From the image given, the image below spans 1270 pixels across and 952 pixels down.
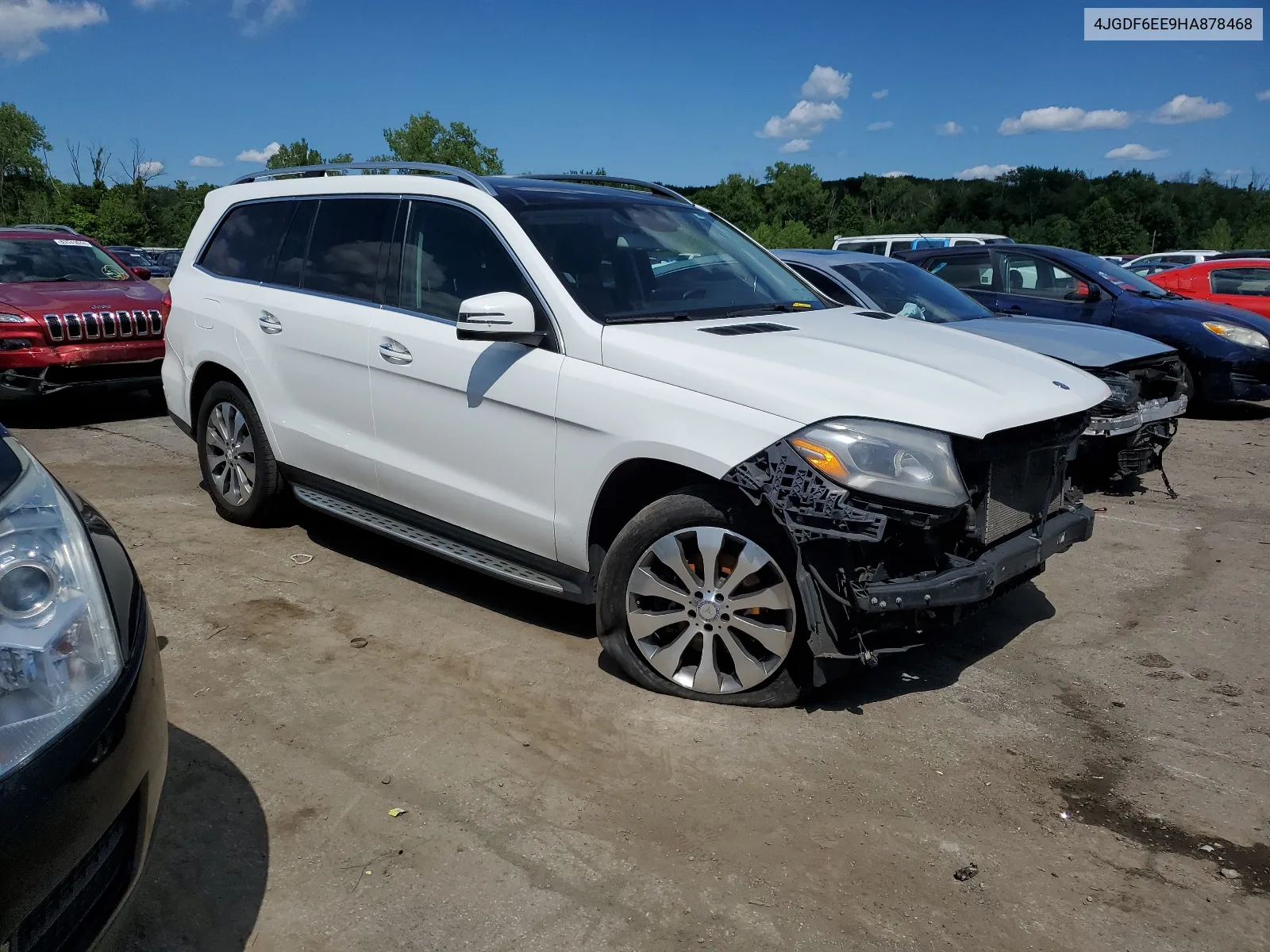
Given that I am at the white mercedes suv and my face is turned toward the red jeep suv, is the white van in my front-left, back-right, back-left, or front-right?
front-right

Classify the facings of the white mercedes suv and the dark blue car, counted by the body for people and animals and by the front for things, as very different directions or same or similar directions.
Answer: same or similar directions

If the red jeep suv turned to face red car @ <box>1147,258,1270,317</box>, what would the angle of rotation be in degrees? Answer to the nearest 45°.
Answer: approximately 45° to its left

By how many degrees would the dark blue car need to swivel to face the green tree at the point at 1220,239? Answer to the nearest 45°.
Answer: approximately 135° to its left

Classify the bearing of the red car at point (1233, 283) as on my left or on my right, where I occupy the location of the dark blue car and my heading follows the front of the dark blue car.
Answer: on my left

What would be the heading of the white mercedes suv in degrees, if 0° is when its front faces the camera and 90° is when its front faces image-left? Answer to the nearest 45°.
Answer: approximately 315°

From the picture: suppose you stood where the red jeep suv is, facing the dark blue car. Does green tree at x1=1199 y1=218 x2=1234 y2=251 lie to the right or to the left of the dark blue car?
left

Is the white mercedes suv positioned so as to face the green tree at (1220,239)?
no

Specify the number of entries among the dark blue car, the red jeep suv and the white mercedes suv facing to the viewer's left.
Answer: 0

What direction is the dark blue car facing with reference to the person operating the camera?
facing the viewer and to the right of the viewer

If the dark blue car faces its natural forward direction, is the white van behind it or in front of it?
behind

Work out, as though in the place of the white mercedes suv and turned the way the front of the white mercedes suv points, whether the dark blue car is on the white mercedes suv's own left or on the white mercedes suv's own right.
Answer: on the white mercedes suv's own left

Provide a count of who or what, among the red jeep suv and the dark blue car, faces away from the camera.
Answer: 0

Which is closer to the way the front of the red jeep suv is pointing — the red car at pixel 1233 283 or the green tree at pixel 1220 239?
the red car

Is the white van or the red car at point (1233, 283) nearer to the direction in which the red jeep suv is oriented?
the red car

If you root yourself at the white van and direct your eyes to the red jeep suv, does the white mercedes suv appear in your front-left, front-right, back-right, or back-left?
front-left

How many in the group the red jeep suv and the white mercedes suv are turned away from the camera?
0

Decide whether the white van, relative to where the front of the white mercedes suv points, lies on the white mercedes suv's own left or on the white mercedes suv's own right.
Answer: on the white mercedes suv's own left

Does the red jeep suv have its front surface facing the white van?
no
